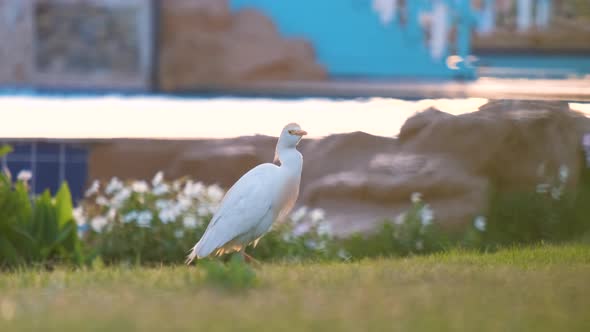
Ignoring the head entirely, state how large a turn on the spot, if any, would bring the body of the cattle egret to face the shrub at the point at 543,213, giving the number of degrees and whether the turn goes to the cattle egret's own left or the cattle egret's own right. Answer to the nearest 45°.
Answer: approximately 45° to the cattle egret's own left

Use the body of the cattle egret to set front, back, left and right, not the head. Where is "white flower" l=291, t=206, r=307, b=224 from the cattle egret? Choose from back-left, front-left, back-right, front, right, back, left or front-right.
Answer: left

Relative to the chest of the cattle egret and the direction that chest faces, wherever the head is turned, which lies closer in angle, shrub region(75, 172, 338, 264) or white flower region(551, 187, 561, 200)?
the white flower

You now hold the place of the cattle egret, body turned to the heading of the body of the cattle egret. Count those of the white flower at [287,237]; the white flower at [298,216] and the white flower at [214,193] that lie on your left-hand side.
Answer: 3

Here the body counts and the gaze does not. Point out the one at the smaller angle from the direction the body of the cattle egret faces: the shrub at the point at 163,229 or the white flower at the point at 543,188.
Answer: the white flower

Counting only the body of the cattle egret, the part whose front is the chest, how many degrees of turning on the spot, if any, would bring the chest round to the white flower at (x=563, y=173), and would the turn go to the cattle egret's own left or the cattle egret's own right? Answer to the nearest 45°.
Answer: approximately 45° to the cattle egret's own left

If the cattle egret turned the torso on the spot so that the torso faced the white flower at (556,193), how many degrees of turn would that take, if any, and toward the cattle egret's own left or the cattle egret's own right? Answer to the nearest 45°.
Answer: approximately 45° to the cattle egret's own left

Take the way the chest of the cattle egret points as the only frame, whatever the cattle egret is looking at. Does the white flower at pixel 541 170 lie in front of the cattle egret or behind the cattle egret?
in front

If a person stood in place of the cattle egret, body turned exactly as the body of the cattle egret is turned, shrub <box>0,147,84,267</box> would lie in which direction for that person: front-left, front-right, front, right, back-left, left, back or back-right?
back-left

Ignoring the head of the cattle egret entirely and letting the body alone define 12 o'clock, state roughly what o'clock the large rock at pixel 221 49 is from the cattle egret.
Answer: The large rock is roughly at 9 o'clock from the cattle egret.

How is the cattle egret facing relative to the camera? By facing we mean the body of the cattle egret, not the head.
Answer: to the viewer's right

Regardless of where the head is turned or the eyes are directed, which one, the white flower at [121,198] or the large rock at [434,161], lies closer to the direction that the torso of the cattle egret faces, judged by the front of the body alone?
the large rock
